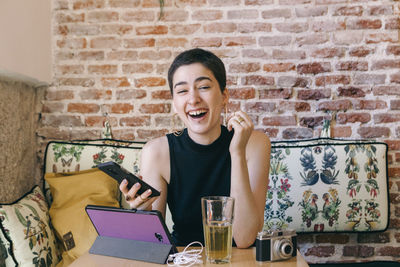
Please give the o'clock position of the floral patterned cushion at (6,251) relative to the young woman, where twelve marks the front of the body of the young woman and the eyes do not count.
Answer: The floral patterned cushion is roughly at 3 o'clock from the young woman.

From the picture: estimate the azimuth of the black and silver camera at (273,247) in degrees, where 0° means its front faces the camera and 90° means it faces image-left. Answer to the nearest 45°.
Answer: approximately 315°

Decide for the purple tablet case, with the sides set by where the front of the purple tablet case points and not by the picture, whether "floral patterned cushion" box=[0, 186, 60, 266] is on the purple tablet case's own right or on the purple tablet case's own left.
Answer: on the purple tablet case's own left

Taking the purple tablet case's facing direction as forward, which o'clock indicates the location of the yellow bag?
The yellow bag is roughly at 10 o'clock from the purple tablet case.

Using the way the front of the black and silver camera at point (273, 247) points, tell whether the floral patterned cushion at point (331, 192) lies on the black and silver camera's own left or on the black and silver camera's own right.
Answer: on the black and silver camera's own left

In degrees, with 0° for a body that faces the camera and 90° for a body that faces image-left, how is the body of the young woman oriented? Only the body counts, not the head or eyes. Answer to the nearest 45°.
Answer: approximately 0°

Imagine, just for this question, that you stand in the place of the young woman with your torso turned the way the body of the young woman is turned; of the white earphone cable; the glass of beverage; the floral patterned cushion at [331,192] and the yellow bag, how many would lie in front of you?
2

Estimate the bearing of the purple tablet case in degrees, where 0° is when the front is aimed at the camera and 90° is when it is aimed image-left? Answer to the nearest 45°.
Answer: approximately 225°
